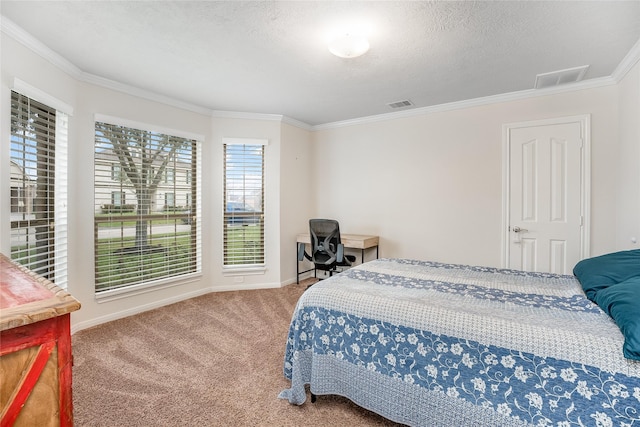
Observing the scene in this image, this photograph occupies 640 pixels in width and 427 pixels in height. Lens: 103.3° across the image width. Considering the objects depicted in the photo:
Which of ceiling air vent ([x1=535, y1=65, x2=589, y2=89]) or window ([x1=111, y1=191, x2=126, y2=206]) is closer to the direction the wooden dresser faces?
the ceiling air vent

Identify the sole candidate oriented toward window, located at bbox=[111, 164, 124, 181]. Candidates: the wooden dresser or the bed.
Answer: the bed

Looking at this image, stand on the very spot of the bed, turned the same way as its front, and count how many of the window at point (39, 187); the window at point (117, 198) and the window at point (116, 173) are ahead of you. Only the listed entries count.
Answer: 3

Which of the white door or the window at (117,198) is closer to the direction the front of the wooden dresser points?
the white door

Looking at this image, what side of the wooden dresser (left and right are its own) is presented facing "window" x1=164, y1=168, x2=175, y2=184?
left

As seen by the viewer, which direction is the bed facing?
to the viewer's left

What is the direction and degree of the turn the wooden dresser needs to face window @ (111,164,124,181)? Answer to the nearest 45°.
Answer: approximately 135° to its left

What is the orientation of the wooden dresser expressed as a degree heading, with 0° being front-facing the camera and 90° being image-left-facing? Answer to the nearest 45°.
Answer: approximately 315°

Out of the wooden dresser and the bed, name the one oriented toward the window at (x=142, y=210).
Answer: the bed

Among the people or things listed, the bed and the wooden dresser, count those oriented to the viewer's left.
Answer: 1

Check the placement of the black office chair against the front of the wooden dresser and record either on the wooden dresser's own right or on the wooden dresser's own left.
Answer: on the wooden dresser's own left

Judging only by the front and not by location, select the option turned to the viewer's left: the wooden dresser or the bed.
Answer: the bed
